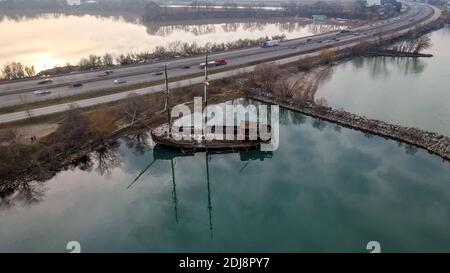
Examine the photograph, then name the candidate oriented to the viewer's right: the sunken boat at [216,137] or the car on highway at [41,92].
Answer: the car on highway

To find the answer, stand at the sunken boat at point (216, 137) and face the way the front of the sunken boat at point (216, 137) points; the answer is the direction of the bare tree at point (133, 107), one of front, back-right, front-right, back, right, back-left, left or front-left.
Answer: front-right

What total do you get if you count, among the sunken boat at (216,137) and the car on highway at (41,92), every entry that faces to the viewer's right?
1

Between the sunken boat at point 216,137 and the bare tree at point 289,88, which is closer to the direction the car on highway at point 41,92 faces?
the bare tree

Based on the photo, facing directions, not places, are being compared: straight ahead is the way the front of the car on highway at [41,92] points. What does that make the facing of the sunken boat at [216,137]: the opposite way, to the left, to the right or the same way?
the opposite way

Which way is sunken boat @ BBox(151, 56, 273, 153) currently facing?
to the viewer's left

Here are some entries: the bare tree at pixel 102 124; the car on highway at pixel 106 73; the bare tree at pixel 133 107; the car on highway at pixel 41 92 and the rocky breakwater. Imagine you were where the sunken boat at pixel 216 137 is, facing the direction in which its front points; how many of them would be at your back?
1

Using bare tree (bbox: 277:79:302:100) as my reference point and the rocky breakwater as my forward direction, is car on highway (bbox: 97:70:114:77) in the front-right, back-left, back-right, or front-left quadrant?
back-right

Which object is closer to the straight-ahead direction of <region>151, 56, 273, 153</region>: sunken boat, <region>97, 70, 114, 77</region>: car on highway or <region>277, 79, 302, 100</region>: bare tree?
the car on highway

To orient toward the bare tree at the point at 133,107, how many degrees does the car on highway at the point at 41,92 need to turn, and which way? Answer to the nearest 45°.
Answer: approximately 45° to its right

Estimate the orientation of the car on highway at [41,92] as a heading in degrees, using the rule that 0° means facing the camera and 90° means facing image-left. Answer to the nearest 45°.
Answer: approximately 270°
